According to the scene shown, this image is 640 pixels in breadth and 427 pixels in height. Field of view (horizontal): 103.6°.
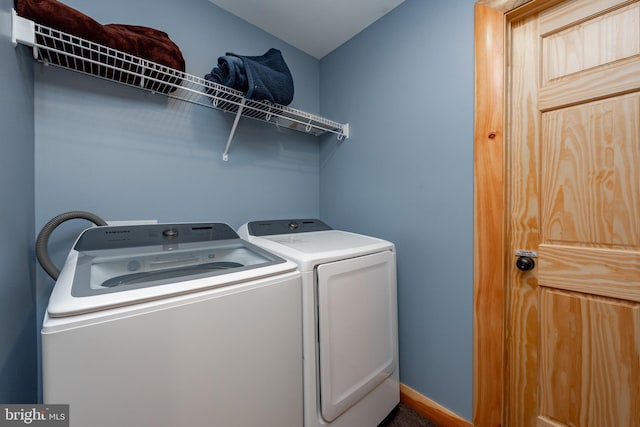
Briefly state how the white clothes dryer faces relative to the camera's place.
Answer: facing the viewer and to the right of the viewer

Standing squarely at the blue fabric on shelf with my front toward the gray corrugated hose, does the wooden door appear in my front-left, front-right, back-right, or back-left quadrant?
back-left

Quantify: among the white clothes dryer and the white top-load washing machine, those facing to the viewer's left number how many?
0

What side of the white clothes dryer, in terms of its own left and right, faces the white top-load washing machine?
right

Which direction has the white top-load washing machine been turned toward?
toward the camera

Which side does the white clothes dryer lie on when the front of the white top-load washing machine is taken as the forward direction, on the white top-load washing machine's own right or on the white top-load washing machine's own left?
on the white top-load washing machine's own left

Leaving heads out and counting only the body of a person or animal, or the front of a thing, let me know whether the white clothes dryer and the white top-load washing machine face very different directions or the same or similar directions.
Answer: same or similar directions

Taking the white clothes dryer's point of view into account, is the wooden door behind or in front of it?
in front

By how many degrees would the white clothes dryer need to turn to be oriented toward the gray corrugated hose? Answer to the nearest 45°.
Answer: approximately 135° to its right

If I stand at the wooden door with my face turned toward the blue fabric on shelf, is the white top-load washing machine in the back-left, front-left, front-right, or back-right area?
front-left
